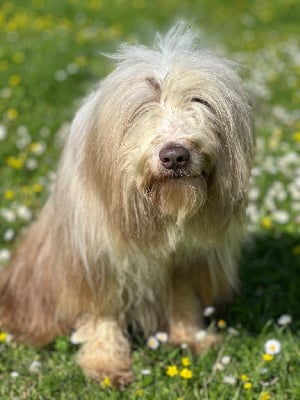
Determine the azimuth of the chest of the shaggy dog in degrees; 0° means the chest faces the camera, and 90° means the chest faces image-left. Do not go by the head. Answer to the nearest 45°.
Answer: approximately 315°

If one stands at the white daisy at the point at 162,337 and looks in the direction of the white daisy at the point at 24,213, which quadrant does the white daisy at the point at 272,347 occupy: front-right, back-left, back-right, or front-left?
back-right

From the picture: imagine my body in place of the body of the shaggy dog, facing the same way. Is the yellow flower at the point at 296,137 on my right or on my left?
on my left

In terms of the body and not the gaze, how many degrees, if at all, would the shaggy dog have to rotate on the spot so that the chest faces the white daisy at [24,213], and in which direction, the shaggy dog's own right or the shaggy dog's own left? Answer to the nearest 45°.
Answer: approximately 180°

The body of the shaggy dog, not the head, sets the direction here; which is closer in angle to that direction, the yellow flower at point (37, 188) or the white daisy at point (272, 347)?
the white daisy
